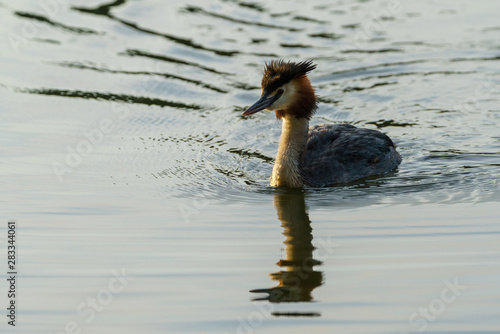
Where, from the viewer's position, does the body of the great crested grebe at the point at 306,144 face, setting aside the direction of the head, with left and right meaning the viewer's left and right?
facing the viewer and to the left of the viewer
